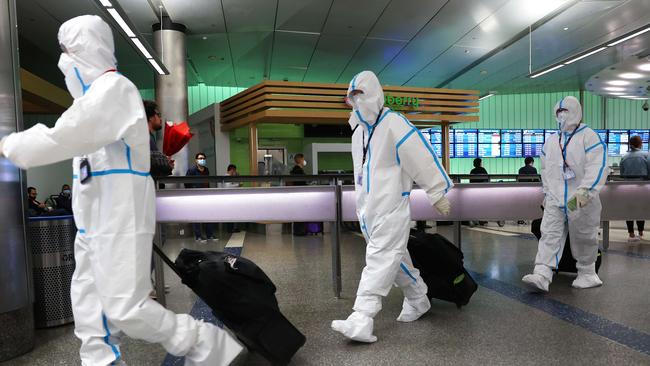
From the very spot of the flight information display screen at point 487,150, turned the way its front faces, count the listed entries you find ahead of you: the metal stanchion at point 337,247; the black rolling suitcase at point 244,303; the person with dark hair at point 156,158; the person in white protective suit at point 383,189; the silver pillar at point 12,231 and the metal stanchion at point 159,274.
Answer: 6

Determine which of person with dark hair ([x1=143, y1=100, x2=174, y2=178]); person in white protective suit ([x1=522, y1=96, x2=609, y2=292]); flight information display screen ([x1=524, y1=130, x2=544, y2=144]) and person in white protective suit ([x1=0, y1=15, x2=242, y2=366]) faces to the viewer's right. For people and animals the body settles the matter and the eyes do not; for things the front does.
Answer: the person with dark hair

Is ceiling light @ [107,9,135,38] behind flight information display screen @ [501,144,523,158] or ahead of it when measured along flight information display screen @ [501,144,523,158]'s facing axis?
ahead

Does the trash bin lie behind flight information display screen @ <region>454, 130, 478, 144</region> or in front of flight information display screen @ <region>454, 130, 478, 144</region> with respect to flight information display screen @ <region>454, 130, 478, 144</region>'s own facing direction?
in front

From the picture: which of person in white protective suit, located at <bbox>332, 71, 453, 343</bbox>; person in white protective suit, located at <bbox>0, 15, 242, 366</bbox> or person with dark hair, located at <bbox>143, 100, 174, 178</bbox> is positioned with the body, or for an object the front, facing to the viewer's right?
the person with dark hair

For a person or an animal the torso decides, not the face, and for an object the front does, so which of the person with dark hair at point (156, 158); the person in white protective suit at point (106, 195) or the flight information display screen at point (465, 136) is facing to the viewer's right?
the person with dark hair

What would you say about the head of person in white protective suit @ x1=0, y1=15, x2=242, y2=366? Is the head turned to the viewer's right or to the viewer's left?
to the viewer's left

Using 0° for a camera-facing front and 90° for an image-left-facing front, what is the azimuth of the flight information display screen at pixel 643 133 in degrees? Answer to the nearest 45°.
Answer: approximately 0°

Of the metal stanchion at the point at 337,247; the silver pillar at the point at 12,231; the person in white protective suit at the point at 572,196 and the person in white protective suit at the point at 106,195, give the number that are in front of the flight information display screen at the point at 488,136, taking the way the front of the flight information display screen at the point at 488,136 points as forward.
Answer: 4

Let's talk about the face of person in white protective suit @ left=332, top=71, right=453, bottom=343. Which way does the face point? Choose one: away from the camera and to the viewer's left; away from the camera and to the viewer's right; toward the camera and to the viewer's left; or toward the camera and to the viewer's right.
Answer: toward the camera and to the viewer's left

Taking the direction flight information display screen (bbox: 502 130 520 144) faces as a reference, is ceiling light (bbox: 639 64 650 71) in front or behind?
in front
